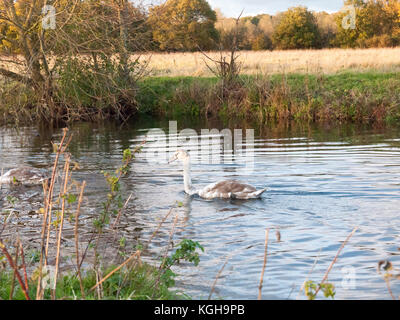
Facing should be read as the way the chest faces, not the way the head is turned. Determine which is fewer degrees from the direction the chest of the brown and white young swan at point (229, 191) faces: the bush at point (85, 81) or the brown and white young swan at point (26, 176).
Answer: the brown and white young swan at point (26, 176)

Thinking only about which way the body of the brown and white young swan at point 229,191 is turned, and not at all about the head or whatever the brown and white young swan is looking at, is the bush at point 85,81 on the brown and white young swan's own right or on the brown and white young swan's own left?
on the brown and white young swan's own right

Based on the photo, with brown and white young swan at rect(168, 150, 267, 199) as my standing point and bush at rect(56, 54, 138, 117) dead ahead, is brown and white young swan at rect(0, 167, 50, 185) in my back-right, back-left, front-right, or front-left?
front-left

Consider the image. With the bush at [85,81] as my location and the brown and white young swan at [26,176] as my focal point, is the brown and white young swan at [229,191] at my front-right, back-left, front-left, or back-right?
front-left

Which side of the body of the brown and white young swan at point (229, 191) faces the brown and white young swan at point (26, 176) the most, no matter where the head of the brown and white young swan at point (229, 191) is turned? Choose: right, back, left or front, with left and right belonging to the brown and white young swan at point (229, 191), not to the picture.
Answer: front

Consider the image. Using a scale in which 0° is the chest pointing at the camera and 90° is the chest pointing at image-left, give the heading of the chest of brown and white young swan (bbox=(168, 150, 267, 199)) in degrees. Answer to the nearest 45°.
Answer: approximately 90°

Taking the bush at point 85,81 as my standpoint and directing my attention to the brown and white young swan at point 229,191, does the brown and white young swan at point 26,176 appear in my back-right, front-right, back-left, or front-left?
front-right
